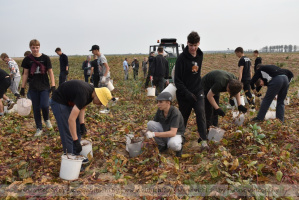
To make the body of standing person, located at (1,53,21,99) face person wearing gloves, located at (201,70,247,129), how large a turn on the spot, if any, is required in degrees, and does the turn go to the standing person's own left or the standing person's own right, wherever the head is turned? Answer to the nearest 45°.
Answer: approximately 135° to the standing person's own left

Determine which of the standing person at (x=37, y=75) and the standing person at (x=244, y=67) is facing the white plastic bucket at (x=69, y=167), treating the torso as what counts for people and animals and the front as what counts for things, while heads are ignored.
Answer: the standing person at (x=37, y=75)

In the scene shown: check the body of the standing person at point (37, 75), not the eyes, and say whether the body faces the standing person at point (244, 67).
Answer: no

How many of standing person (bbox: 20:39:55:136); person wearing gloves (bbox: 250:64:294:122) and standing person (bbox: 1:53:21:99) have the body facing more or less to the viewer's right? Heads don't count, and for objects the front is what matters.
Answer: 0

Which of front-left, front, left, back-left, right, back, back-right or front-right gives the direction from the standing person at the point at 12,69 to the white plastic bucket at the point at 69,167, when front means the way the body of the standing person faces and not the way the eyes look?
left

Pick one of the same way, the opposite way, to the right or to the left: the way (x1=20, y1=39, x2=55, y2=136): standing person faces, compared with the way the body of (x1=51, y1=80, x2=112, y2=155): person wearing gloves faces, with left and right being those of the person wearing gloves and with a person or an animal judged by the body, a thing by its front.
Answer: to the right

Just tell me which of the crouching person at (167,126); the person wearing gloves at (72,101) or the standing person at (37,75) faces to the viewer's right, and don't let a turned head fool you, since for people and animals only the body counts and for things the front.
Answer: the person wearing gloves

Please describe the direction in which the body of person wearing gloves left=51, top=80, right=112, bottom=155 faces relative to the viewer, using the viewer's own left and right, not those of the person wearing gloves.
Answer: facing to the right of the viewer

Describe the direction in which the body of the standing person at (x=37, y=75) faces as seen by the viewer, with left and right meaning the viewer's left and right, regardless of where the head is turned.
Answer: facing the viewer

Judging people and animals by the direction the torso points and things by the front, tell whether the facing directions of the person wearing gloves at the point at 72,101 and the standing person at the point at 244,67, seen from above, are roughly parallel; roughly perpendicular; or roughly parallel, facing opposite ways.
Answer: roughly perpendicular

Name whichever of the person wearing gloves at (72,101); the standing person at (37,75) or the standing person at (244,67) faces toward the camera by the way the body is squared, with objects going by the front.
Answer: the standing person at (37,75)

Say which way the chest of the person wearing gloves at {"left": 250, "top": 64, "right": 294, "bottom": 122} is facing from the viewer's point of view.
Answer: to the viewer's left
